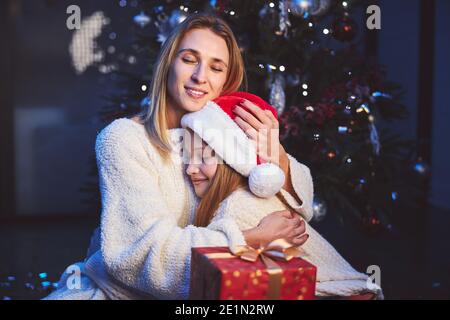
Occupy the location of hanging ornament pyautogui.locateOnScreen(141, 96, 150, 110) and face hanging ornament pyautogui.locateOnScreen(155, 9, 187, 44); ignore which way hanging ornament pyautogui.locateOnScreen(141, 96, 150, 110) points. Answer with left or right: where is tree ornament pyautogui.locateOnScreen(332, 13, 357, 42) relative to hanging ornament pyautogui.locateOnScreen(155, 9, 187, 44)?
right

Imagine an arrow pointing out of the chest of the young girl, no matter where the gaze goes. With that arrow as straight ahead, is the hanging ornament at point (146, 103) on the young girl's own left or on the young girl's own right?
on the young girl's own right

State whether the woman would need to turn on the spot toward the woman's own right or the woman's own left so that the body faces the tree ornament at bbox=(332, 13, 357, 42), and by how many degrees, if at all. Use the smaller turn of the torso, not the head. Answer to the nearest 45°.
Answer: approximately 90° to the woman's own left

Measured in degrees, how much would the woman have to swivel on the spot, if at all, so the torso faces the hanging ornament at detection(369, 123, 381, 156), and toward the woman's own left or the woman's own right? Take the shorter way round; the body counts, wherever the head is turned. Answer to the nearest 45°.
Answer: approximately 90° to the woman's own left

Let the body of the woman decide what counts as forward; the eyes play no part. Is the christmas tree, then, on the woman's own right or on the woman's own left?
on the woman's own left

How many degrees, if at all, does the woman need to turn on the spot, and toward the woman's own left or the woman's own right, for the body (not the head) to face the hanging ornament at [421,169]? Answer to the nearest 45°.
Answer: approximately 90° to the woman's own left

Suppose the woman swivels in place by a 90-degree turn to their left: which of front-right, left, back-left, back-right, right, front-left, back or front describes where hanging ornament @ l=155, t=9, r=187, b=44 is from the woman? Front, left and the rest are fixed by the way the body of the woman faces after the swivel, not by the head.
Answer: front-left

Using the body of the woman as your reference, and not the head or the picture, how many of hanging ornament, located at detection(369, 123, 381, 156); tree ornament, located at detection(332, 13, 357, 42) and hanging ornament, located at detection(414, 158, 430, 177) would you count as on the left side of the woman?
3

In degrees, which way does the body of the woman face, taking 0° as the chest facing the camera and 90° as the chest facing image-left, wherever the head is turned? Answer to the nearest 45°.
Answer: approximately 315°

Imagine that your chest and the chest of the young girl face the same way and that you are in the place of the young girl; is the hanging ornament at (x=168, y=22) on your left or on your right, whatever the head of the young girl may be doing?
on your right
